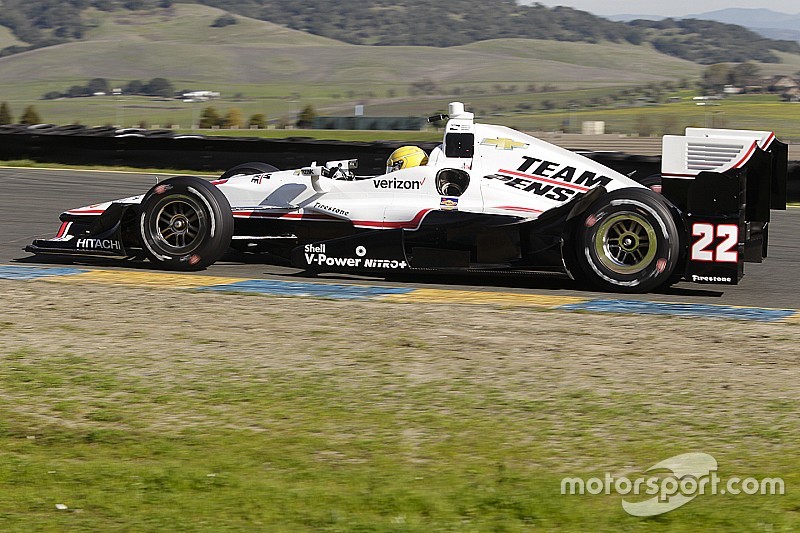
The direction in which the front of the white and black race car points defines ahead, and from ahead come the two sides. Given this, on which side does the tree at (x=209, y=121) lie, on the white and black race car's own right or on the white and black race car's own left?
on the white and black race car's own right

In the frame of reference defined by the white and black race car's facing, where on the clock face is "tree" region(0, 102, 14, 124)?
The tree is roughly at 2 o'clock from the white and black race car.

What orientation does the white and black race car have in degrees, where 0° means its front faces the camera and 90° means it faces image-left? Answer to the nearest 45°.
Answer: approximately 90°

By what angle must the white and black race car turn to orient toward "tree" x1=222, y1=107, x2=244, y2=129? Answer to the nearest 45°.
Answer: approximately 90° to its right

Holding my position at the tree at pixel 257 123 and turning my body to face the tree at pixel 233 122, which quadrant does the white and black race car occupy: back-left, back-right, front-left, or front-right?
back-left

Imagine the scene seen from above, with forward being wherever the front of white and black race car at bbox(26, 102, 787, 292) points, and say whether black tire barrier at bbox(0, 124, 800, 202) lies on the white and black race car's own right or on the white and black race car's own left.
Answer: on the white and black race car's own right

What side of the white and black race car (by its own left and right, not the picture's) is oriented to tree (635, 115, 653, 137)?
right
